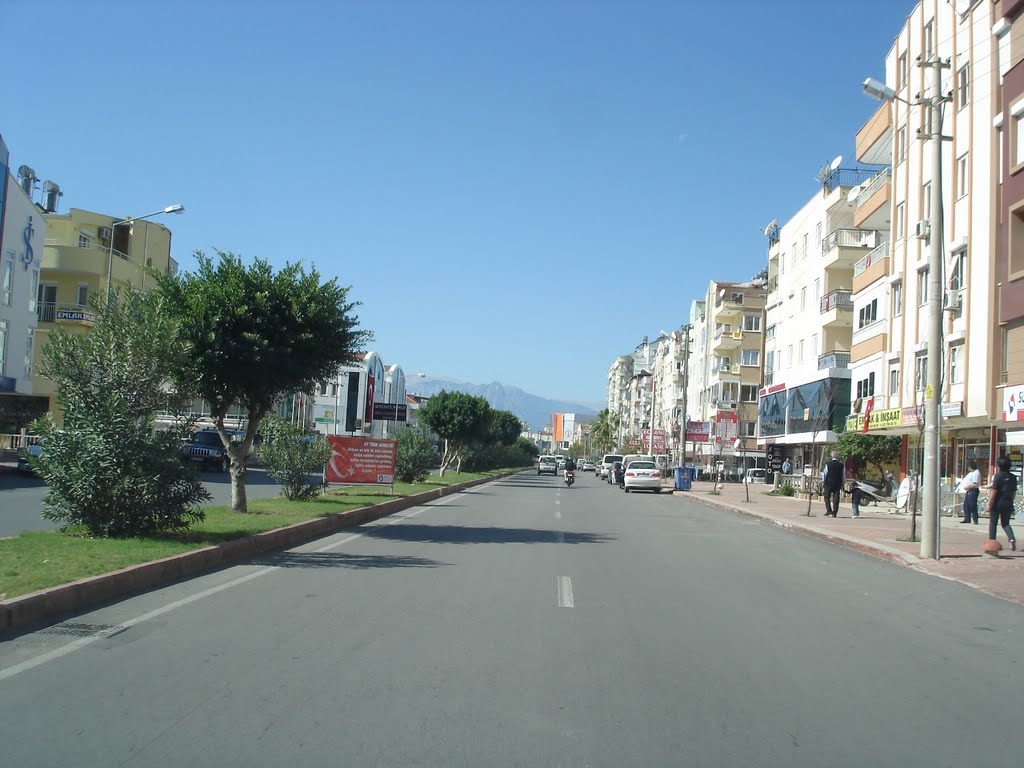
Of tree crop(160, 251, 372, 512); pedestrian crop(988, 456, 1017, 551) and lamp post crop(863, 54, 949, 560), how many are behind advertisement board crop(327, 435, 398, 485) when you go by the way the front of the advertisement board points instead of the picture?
0

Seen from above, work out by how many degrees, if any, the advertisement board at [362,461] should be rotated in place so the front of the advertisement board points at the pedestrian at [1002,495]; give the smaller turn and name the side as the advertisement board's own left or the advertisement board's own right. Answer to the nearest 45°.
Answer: approximately 45° to the advertisement board's own left

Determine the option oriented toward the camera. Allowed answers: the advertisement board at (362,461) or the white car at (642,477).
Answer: the advertisement board

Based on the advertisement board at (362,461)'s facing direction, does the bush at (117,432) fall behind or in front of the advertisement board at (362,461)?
in front

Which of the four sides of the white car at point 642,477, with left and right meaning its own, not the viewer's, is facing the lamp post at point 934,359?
back

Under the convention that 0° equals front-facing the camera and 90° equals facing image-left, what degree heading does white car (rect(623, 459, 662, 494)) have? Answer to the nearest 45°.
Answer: approximately 180°

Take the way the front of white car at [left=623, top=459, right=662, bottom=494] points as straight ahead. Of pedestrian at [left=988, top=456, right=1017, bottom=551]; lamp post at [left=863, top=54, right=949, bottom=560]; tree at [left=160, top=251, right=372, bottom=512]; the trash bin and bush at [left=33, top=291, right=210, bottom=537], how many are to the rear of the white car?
4

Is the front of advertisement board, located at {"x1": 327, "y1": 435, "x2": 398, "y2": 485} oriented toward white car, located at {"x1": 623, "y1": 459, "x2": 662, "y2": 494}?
no

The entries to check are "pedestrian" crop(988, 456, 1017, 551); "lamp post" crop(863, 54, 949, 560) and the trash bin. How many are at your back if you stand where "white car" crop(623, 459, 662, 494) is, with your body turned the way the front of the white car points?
2

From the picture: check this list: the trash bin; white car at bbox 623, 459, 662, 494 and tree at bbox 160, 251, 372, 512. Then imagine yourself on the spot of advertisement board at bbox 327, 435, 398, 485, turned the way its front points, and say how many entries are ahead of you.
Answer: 1

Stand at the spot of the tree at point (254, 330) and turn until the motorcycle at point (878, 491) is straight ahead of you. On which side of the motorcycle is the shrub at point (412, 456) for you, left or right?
left

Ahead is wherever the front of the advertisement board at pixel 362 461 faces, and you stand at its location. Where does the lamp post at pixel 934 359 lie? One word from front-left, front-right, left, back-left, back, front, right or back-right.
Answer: front-left

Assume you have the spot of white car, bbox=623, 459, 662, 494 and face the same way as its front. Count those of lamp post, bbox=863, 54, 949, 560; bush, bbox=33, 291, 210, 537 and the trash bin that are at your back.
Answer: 2

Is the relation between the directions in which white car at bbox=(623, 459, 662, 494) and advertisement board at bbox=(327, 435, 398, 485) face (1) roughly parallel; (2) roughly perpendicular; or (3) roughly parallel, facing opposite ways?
roughly parallel, facing opposite ways

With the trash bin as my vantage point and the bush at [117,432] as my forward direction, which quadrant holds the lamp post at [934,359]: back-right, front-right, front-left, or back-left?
front-left

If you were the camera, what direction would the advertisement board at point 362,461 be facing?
facing the viewer

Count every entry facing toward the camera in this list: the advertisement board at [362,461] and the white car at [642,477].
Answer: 1

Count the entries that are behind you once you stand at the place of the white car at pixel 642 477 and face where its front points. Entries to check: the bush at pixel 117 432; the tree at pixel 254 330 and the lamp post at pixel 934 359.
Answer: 3
